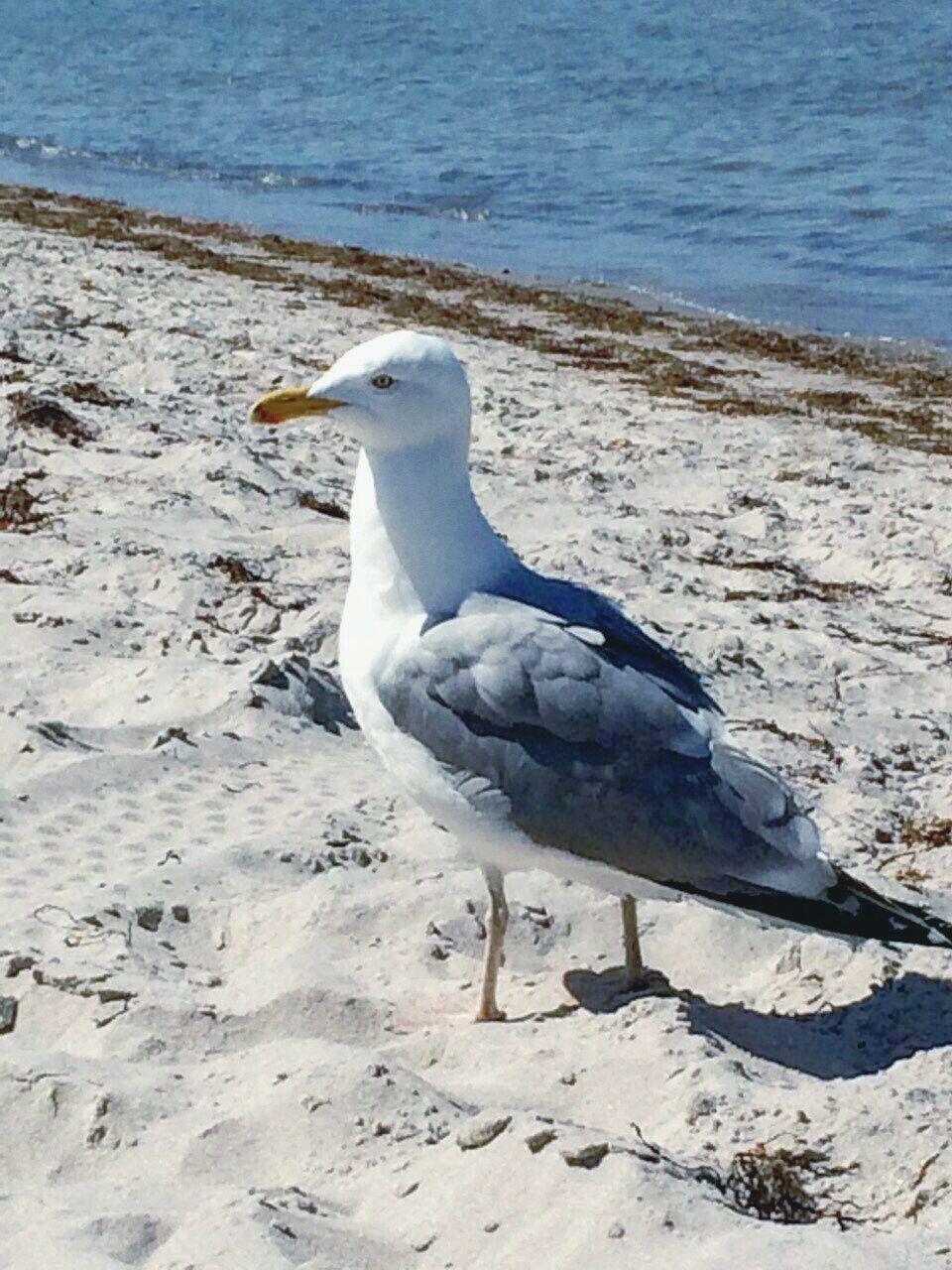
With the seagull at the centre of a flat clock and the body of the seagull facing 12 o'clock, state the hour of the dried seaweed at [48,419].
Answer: The dried seaweed is roughly at 2 o'clock from the seagull.

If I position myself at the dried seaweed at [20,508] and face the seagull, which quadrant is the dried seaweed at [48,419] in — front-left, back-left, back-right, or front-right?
back-left

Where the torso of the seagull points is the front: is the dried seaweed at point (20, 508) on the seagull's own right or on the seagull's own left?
on the seagull's own right

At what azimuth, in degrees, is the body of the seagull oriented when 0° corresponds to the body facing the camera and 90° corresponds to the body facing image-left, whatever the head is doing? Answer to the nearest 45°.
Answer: approximately 90°
